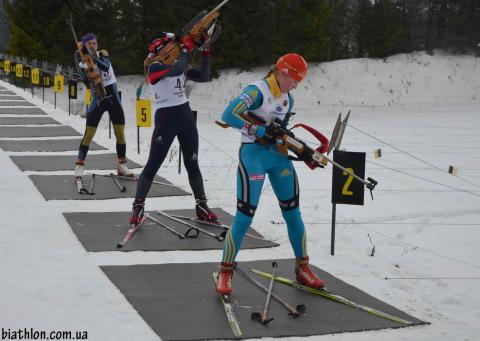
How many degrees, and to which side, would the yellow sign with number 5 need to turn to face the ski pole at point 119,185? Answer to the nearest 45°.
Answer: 0° — it already faces it

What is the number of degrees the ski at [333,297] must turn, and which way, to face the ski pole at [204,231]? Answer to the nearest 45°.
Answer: approximately 180°

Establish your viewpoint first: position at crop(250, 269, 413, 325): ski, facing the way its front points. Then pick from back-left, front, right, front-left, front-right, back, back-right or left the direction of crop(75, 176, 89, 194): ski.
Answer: back

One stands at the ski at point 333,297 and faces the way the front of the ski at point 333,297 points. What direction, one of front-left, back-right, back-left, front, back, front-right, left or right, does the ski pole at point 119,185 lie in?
back

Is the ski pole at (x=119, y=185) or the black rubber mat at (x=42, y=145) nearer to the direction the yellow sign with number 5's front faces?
the ski pole

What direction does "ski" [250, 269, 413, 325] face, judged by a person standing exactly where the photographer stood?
facing the viewer and to the right of the viewer

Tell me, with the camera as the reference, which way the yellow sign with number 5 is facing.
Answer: facing the viewer

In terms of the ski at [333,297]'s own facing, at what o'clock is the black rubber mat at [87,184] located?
The black rubber mat is roughly at 6 o'clock from the ski.

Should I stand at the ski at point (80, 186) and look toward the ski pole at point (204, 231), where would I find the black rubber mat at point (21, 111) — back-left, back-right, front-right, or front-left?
back-left

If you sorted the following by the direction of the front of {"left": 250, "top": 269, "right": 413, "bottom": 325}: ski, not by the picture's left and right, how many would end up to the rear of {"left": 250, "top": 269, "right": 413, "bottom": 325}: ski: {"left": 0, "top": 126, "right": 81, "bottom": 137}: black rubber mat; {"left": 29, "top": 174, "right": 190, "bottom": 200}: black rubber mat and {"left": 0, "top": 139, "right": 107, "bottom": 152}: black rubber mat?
3

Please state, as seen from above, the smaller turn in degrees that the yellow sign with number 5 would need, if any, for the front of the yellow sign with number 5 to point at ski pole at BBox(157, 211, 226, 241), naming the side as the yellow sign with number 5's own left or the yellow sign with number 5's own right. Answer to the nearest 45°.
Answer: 0° — it already faces it

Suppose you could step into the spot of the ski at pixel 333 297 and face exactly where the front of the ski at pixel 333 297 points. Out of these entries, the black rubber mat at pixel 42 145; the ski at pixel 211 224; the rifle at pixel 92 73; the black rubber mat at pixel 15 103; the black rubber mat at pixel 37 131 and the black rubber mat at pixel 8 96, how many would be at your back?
6

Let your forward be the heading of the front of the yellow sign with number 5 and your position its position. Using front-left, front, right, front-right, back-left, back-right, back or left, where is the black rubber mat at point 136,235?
front

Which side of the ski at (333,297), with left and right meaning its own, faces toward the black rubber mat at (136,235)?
back
